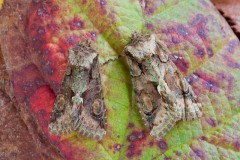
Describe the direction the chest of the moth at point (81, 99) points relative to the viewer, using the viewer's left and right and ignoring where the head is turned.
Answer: facing away from the viewer

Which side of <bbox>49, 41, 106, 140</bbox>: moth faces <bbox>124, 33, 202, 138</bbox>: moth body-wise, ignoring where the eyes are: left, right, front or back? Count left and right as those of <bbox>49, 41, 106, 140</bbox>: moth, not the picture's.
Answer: right
